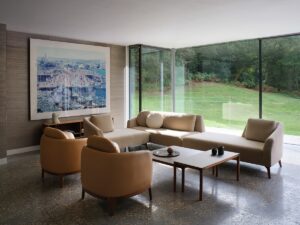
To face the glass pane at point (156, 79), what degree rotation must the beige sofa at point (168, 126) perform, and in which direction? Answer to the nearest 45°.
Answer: approximately 180°

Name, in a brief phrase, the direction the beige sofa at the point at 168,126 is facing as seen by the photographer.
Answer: facing the viewer

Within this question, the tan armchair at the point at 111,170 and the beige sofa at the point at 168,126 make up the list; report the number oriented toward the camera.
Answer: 1

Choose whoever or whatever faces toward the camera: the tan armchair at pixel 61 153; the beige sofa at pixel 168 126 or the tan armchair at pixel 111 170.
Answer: the beige sofa

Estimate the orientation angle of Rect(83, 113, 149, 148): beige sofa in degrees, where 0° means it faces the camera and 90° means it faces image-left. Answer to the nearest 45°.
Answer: approximately 315°
